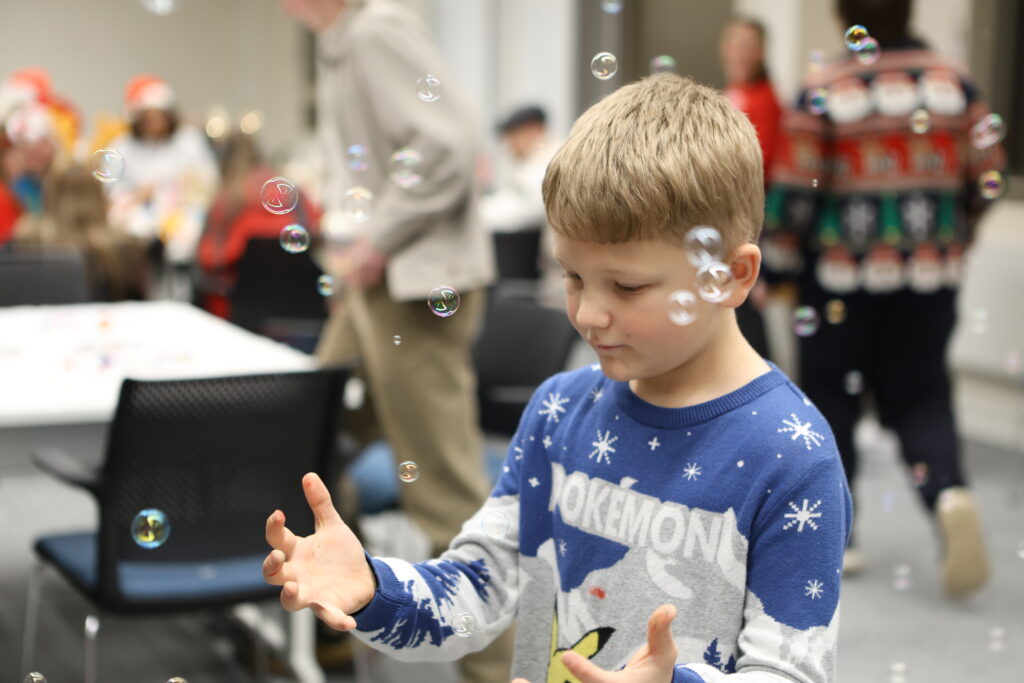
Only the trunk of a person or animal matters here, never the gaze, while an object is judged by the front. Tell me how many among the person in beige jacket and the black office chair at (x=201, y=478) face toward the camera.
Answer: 0

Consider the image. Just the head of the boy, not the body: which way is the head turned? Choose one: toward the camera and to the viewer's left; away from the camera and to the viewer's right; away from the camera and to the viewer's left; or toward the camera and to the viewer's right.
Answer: toward the camera and to the viewer's left

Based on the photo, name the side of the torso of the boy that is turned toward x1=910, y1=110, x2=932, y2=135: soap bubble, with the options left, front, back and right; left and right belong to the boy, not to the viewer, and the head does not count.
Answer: back

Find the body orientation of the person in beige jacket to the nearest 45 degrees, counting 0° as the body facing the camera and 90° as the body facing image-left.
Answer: approximately 90°

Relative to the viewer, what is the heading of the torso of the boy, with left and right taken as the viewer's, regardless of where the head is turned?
facing the viewer and to the left of the viewer

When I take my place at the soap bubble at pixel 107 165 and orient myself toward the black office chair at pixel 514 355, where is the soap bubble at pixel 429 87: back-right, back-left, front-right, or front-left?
front-right

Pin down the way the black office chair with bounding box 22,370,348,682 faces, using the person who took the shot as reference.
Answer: facing away from the viewer and to the left of the viewer

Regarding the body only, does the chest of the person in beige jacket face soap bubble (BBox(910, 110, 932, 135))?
no

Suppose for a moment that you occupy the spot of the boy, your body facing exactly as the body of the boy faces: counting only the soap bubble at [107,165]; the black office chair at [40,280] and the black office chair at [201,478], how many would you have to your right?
3

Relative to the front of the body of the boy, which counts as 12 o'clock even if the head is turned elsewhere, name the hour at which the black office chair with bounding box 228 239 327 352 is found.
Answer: The black office chair is roughly at 4 o'clock from the boy.

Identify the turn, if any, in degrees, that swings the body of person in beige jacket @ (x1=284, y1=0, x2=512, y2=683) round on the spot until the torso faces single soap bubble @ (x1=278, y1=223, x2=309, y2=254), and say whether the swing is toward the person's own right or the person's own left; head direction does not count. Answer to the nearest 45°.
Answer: approximately 90° to the person's own left

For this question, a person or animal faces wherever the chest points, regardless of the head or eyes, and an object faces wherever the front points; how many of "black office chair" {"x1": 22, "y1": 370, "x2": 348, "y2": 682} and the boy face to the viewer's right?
0
